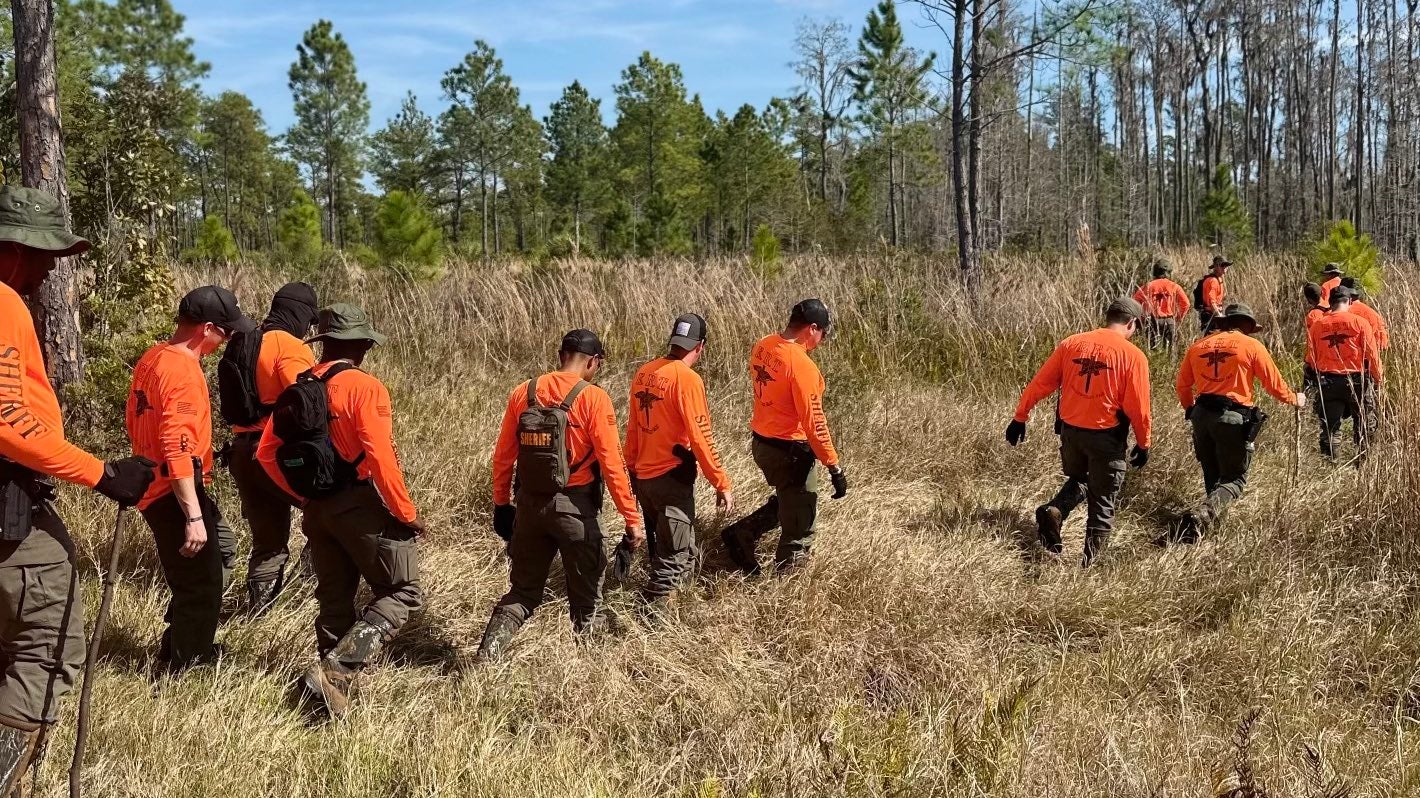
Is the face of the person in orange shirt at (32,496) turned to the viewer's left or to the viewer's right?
to the viewer's right

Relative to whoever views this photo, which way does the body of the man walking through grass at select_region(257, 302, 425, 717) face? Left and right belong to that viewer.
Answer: facing away from the viewer and to the right of the viewer

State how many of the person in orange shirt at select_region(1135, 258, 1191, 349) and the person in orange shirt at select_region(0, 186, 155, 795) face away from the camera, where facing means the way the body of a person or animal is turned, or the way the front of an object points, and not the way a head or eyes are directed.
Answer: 1

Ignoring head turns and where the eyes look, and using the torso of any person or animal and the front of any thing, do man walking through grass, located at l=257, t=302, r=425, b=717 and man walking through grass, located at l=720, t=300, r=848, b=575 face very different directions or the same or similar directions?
same or similar directions

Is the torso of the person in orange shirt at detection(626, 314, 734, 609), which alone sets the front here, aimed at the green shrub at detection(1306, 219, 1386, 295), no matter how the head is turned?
yes

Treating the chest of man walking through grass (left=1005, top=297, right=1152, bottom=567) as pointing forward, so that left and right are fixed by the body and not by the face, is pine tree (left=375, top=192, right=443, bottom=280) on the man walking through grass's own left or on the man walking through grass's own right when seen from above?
on the man walking through grass's own left

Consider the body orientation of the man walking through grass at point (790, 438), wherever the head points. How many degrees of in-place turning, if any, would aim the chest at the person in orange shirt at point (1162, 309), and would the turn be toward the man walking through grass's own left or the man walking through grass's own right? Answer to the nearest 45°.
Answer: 0° — they already face them

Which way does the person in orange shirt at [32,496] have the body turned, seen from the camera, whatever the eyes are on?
to the viewer's right

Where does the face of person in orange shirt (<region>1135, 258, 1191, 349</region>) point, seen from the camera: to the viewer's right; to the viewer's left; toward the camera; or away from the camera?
away from the camera

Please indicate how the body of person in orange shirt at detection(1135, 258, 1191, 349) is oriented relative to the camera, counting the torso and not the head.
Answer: away from the camera

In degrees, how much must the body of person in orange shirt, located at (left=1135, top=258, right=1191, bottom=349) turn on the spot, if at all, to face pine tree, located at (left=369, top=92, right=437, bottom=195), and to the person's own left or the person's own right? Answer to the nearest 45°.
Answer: approximately 45° to the person's own left

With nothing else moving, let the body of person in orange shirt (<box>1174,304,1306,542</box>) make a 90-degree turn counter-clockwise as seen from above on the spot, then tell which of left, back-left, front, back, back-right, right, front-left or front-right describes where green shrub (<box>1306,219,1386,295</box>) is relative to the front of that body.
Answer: front-right

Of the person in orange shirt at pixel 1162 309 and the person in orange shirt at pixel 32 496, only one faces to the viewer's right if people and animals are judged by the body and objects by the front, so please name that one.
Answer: the person in orange shirt at pixel 32 496

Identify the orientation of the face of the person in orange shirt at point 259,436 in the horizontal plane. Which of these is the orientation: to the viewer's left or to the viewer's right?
to the viewer's right
